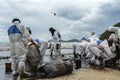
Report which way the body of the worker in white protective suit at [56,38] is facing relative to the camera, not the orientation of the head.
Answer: to the viewer's left

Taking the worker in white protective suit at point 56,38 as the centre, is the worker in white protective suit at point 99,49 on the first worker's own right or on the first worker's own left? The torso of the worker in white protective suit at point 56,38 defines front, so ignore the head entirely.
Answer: on the first worker's own left

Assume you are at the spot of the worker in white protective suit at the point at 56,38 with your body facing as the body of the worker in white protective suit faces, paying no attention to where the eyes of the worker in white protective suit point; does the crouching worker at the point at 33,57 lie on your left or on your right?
on your left
